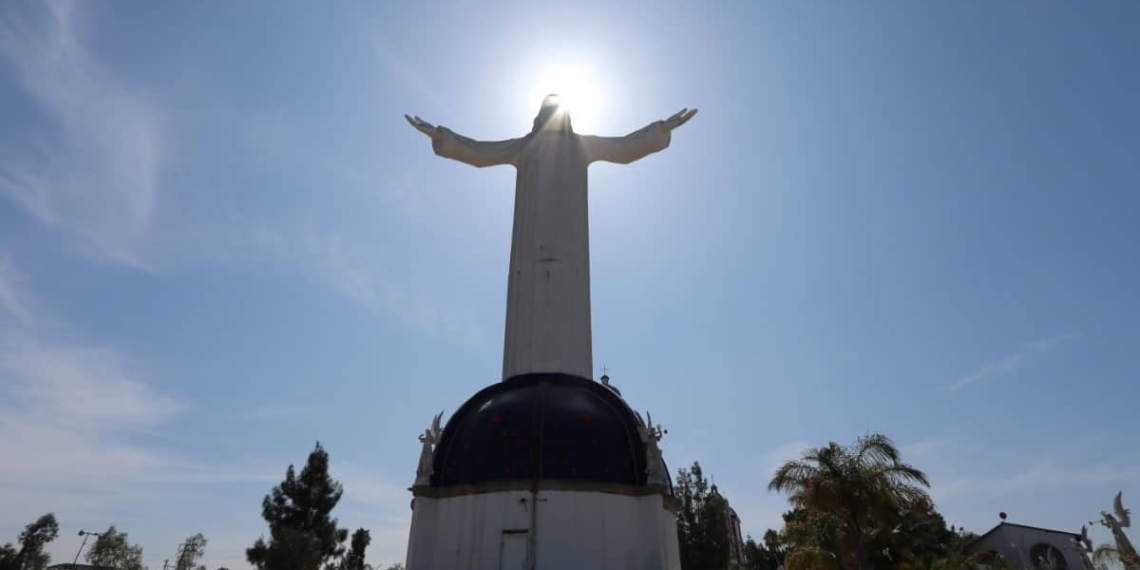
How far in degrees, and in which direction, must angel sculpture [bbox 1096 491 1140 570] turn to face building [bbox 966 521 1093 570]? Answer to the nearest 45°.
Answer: approximately 90° to its right

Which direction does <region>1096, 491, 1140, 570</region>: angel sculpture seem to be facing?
to the viewer's left
